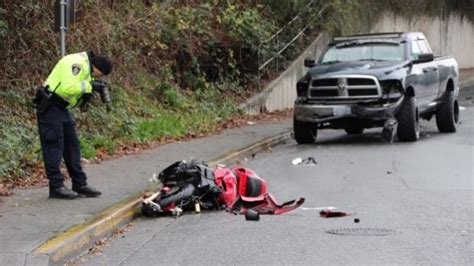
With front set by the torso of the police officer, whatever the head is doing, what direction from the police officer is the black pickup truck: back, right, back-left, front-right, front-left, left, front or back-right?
front-left

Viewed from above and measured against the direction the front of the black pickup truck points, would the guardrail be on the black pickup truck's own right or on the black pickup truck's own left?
on the black pickup truck's own right

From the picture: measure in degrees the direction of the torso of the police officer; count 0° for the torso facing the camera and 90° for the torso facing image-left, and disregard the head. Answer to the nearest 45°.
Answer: approximately 270°

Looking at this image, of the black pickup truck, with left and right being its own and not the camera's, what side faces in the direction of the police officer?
front

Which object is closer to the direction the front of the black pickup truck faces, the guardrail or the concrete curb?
the concrete curb

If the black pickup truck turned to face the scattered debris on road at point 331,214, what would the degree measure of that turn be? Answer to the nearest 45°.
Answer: approximately 45° to its left

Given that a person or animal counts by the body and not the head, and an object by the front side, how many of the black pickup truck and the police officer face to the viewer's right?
1

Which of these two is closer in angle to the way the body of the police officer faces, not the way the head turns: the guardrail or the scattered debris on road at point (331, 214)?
the scattered debris on road

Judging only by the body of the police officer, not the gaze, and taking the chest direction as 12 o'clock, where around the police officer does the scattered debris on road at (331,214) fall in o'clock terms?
The scattered debris on road is roughly at 1 o'clock from the police officer.

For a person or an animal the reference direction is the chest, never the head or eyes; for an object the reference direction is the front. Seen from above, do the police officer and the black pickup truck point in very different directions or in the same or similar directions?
very different directions

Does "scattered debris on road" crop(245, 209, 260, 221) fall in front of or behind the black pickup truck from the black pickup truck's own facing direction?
in front

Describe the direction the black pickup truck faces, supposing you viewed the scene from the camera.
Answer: facing the viewer and to the left of the viewer

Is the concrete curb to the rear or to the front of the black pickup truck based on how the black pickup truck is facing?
to the front
